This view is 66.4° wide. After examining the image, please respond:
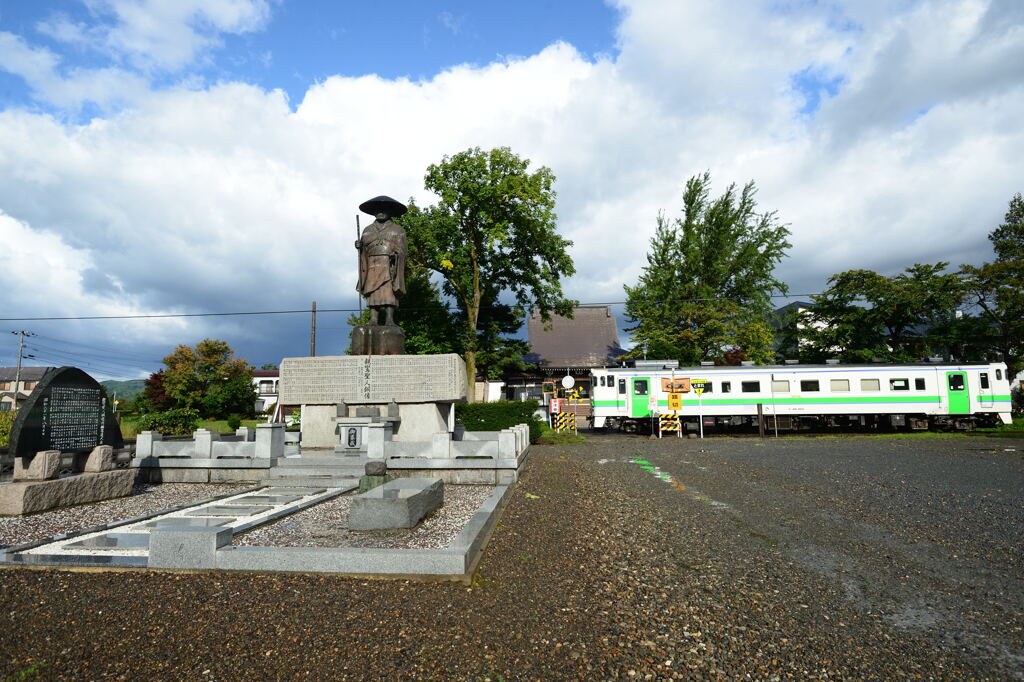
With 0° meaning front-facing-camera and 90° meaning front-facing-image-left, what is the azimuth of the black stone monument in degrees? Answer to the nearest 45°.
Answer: approximately 315°

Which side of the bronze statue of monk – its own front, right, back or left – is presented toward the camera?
front

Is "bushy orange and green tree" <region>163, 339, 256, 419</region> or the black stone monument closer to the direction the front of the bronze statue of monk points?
the black stone monument

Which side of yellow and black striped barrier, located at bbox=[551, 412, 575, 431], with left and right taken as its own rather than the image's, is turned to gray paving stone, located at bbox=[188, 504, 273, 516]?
front

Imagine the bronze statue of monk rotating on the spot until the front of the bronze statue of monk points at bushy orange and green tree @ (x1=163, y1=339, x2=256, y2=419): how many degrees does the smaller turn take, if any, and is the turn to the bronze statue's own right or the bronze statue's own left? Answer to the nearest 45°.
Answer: approximately 180°

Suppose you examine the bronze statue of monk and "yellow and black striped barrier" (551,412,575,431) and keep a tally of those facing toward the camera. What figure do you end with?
2

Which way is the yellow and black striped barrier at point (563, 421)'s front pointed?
toward the camera

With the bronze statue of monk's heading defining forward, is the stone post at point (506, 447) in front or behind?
in front

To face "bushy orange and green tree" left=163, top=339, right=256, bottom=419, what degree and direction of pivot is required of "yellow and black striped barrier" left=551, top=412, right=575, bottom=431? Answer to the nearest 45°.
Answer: approximately 135° to its right

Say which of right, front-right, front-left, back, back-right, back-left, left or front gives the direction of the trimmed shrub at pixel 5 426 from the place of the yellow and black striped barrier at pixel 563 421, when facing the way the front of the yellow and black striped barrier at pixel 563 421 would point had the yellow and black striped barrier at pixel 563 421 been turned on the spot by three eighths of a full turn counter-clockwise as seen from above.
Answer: back

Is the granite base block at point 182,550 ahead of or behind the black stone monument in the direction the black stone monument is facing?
ahead

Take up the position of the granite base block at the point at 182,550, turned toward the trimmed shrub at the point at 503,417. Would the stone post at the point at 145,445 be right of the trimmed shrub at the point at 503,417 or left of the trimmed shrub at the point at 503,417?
left
